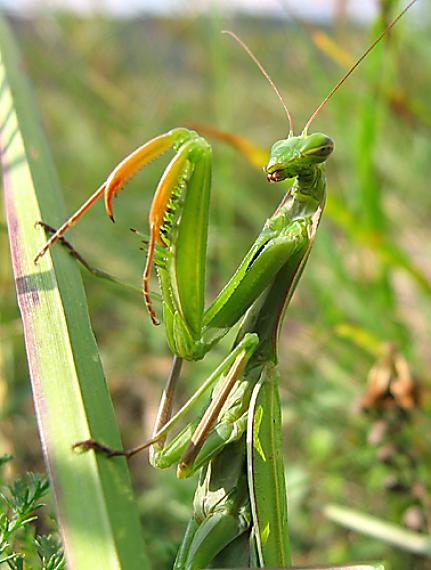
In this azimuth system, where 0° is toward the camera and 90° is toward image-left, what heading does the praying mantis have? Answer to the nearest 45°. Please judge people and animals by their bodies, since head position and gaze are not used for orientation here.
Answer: approximately 90°
